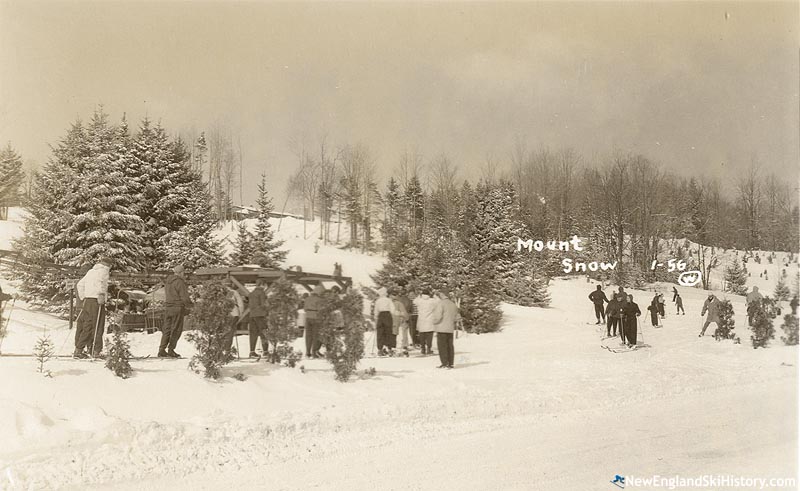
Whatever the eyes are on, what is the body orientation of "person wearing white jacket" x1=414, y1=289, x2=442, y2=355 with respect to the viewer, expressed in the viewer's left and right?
facing away from the viewer

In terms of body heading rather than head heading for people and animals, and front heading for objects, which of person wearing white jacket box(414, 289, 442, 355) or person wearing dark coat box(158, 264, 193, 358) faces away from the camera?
the person wearing white jacket

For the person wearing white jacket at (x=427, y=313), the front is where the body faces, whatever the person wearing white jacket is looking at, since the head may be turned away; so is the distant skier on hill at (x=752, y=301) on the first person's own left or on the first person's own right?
on the first person's own right

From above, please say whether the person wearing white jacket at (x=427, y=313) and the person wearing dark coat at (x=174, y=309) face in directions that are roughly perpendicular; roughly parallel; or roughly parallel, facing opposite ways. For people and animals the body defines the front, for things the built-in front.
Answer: roughly perpendicular

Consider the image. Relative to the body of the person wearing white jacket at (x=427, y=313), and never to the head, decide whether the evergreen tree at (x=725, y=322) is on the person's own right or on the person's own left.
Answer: on the person's own right

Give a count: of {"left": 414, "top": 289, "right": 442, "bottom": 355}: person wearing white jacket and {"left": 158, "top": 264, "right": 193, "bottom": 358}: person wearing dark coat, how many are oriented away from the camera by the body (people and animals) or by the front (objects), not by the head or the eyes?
1
